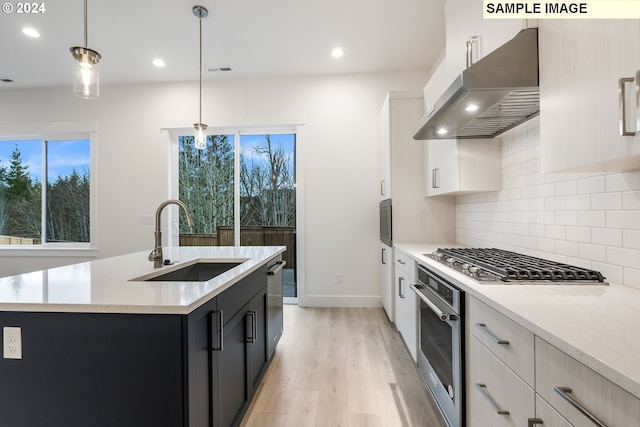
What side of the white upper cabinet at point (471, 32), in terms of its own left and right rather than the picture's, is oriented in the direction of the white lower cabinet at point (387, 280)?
right

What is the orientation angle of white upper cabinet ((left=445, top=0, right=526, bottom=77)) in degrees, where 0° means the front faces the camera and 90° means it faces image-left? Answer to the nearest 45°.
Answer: approximately 45°

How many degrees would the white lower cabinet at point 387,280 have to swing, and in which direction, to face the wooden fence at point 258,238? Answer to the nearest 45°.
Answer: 0° — it already faces it

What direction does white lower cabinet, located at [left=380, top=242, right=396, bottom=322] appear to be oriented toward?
to the viewer's left

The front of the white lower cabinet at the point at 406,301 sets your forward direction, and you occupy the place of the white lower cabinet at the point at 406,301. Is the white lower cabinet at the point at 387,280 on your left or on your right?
on your right

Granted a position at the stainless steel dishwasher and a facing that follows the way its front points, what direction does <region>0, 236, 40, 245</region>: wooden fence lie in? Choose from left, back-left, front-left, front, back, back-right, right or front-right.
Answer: back-left

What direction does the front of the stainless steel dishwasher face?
to the viewer's right

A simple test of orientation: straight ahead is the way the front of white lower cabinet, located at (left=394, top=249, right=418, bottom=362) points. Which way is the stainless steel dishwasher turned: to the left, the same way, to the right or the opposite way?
the opposite way

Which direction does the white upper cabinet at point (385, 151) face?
to the viewer's left

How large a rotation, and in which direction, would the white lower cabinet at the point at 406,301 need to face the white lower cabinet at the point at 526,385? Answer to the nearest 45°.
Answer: approximately 90° to its left

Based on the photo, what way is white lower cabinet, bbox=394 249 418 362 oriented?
to the viewer's left
